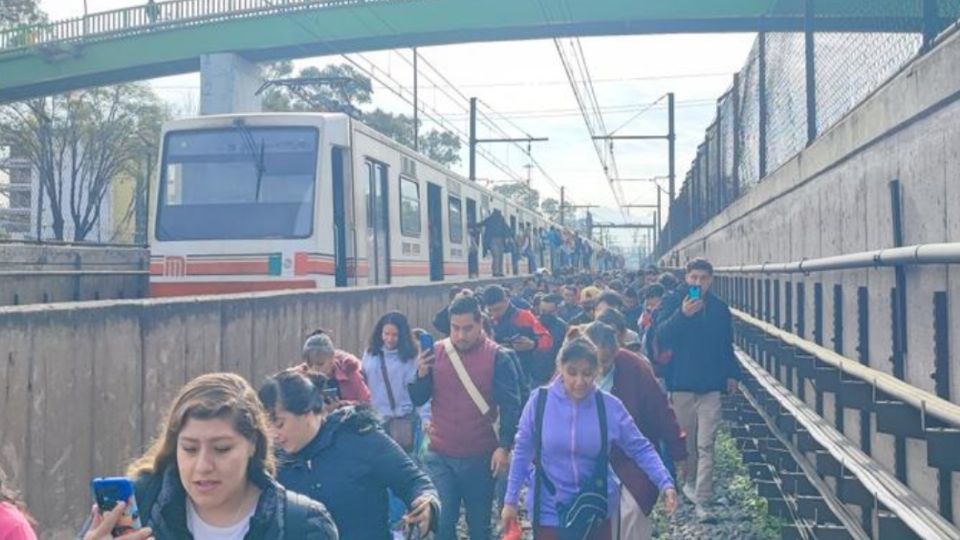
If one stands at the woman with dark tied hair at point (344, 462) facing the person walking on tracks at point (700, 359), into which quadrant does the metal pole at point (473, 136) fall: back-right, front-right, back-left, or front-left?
front-left

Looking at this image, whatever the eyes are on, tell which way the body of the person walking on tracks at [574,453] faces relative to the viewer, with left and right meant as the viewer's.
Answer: facing the viewer

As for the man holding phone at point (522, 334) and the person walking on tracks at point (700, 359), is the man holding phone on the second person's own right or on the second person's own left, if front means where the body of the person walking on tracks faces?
on the second person's own right

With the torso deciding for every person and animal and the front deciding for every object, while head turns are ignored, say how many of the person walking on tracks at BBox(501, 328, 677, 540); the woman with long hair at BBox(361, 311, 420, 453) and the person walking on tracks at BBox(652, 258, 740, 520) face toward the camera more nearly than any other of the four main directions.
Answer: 3

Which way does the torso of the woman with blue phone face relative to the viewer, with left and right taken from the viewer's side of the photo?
facing the viewer and to the left of the viewer

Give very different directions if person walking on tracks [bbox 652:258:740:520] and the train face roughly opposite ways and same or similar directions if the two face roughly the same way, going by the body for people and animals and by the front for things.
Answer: same or similar directions

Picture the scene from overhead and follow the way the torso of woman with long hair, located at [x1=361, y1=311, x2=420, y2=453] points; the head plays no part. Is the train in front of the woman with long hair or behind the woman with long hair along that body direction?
behind

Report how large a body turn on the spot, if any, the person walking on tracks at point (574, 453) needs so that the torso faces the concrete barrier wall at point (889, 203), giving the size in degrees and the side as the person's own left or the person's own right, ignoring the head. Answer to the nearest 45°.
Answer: approximately 90° to the person's own left

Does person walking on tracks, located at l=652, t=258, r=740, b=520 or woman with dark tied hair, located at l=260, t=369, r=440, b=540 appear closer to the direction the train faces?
the woman with dark tied hair

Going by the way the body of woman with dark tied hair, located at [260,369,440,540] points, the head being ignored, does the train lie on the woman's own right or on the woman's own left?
on the woman's own right

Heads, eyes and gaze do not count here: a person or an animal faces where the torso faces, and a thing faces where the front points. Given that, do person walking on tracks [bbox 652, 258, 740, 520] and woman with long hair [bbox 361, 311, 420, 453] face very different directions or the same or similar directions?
same or similar directions

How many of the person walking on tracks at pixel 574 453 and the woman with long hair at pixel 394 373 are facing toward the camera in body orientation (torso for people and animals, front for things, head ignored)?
2

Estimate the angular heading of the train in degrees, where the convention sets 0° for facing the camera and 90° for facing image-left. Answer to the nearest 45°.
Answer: approximately 45°

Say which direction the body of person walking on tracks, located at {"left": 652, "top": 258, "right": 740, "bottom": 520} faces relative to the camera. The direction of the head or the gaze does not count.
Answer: toward the camera

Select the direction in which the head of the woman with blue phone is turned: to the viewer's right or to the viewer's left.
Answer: to the viewer's left

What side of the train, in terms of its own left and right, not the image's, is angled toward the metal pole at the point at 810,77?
left

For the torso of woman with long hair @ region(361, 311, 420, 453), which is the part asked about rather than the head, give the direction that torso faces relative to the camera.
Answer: toward the camera
